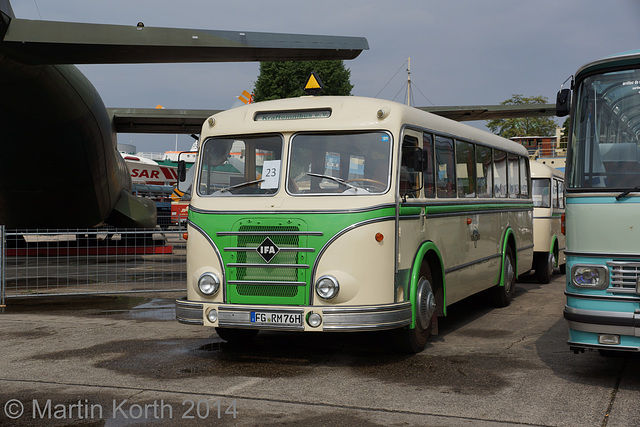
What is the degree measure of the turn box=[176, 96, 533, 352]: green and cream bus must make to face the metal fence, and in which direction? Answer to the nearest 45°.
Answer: approximately 90° to its right

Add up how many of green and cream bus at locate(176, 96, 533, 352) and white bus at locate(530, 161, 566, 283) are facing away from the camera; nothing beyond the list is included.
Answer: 0

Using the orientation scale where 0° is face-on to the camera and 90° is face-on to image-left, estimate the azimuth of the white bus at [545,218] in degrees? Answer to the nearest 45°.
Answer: approximately 45°

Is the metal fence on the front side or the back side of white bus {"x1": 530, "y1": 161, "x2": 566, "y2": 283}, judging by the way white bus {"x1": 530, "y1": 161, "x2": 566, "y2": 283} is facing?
on the front side

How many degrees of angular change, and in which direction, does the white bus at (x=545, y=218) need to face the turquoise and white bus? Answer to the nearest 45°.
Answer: approximately 45° to its left

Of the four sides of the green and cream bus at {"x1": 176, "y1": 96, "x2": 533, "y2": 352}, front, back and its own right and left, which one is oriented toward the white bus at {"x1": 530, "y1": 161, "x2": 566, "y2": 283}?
back

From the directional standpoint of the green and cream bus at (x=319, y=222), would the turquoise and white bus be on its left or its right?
on its left
